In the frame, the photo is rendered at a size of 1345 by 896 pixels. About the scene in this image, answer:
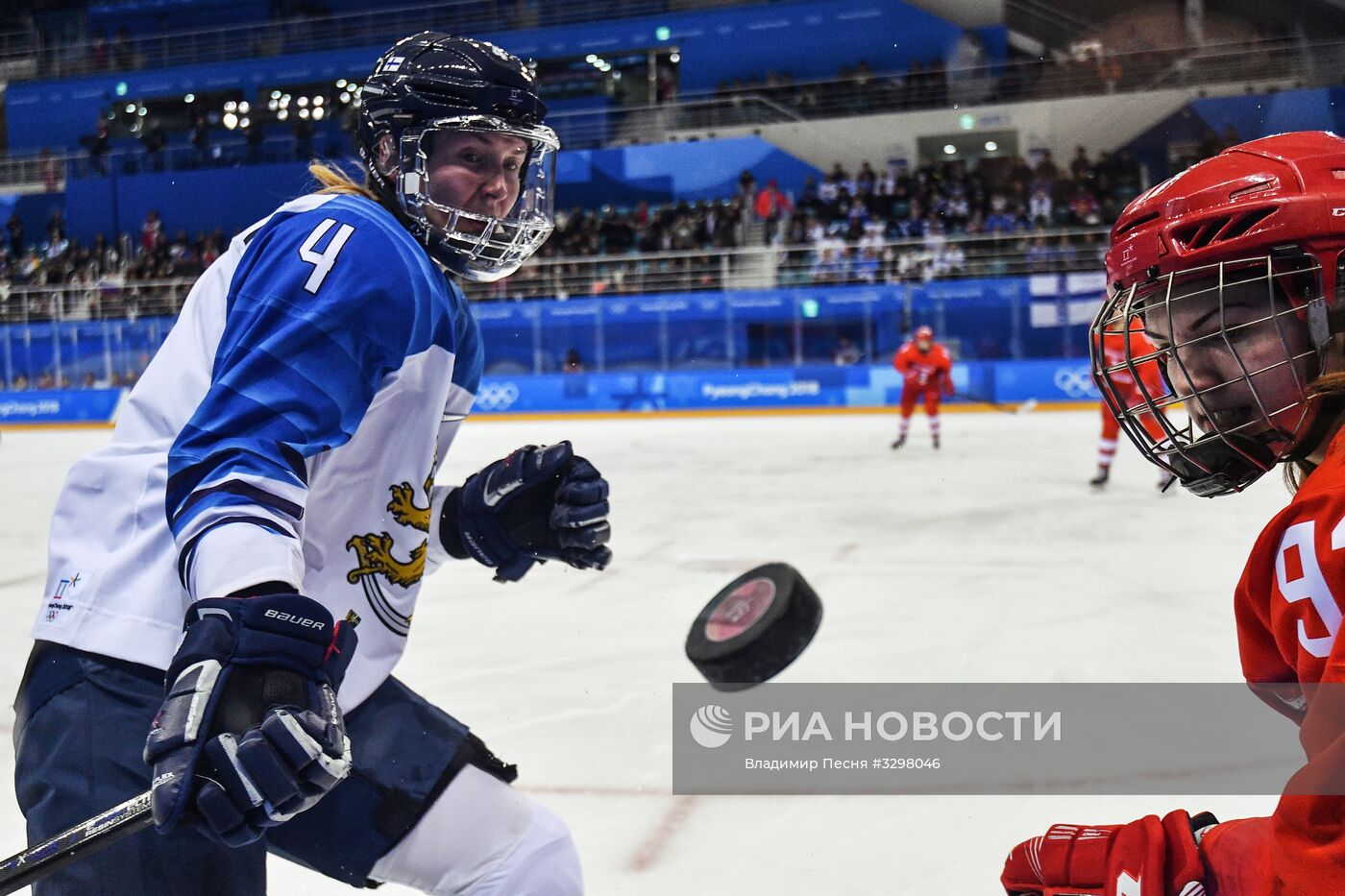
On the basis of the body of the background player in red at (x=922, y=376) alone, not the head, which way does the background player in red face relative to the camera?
toward the camera

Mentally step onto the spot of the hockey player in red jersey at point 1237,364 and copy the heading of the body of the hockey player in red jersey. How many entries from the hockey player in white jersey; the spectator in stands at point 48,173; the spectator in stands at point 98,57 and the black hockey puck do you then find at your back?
0

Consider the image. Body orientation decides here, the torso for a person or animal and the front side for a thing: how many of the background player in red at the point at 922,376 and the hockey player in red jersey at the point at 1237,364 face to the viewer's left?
1

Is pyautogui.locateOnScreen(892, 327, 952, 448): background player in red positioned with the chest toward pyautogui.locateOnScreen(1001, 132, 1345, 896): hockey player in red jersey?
yes

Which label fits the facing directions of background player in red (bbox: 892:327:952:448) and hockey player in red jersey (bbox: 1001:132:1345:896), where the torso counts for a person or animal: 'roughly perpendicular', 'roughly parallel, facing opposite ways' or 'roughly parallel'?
roughly perpendicular

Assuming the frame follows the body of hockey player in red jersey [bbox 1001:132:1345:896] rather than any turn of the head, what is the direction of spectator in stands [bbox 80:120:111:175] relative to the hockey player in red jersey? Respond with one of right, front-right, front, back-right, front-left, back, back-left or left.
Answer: front-right

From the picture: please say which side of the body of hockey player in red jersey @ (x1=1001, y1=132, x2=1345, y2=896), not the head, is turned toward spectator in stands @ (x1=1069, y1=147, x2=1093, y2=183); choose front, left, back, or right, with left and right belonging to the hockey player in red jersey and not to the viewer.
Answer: right

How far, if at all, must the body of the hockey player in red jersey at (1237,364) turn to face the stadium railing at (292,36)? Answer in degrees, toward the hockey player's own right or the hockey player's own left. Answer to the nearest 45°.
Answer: approximately 45° to the hockey player's own right

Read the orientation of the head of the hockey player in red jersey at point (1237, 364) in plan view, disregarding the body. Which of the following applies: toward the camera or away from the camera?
toward the camera

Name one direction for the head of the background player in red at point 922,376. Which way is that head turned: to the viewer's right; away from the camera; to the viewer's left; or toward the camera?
toward the camera

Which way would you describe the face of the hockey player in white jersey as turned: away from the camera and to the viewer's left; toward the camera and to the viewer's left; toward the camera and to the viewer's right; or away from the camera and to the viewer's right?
toward the camera and to the viewer's right

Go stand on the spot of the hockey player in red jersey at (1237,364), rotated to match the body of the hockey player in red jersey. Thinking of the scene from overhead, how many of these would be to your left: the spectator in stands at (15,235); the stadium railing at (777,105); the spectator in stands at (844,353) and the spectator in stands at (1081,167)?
0

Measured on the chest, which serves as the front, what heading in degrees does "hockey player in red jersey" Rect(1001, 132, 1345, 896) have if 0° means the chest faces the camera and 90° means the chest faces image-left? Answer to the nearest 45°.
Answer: approximately 90°
